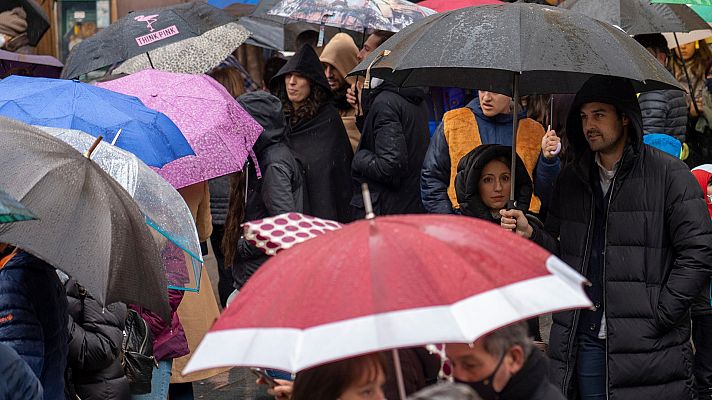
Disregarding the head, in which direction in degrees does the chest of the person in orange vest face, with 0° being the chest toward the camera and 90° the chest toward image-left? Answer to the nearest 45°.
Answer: approximately 0°

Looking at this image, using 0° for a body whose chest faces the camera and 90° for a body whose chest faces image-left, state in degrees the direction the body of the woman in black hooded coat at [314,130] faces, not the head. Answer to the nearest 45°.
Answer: approximately 45°

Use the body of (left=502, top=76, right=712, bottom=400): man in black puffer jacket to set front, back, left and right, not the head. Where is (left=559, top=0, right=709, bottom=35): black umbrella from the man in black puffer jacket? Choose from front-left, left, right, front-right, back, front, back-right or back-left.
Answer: back-right

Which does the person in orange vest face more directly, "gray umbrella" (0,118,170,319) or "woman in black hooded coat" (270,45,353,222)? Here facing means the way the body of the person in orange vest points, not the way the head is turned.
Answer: the gray umbrella

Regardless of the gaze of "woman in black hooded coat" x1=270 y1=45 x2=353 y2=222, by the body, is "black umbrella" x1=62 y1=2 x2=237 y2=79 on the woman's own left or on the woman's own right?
on the woman's own right

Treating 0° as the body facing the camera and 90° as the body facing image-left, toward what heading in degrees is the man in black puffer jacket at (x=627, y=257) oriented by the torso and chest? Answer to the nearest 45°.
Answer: approximately 45°

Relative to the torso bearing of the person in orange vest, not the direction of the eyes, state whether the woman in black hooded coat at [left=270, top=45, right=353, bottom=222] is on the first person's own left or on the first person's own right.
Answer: on the first person's own right
